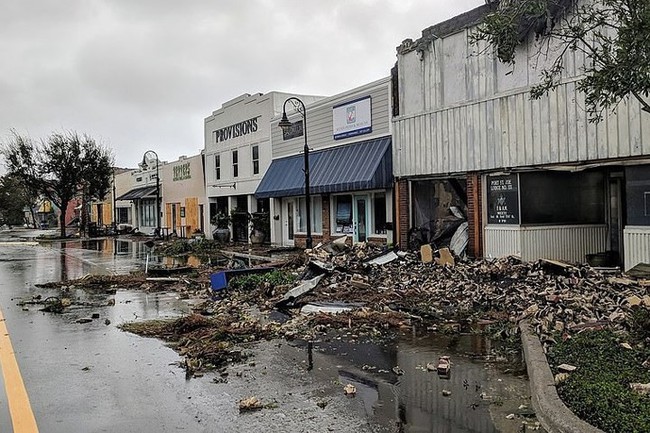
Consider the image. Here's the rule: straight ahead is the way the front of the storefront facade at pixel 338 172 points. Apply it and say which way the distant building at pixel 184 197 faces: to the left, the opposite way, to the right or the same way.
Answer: the same way

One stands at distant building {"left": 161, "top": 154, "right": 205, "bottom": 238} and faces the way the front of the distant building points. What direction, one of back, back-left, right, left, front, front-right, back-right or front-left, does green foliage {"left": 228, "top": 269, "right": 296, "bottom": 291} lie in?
front-left

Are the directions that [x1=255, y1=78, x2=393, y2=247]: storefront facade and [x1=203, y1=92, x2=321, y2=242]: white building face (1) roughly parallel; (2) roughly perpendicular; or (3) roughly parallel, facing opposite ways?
roughly parallel

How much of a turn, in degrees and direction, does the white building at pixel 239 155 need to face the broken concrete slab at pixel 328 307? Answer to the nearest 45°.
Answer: approximately 45° to its left

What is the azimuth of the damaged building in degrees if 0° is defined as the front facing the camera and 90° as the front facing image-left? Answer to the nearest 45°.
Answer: approximately 45°

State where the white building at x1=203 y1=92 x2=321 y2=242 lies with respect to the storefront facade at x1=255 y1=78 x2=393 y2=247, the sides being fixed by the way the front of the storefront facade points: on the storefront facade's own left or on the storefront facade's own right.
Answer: on the storefront facade's own right

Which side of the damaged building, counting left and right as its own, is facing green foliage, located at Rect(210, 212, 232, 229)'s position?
right

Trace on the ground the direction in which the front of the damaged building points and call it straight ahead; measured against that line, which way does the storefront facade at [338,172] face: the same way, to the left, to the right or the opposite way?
the same way

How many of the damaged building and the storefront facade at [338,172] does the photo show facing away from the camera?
0

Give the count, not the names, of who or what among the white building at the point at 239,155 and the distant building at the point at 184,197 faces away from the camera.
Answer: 0

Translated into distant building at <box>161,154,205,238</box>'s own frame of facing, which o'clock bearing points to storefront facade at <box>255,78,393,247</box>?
The storefront facade is roughly at 10 o'clock from the distant building.

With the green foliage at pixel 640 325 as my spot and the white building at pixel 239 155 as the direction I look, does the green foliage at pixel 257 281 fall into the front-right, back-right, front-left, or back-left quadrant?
front-left

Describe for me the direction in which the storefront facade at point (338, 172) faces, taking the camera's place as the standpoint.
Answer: facing the viewer and to the left of the viewer
